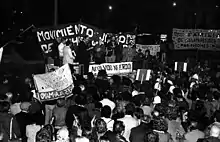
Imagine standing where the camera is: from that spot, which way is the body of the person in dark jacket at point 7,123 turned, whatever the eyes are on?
away from the camera

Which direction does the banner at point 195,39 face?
toward the camera

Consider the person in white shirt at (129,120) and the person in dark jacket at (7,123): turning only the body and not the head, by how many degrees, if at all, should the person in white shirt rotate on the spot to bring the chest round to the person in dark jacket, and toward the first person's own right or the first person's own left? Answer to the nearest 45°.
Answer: approximately 90° to the first person's own left

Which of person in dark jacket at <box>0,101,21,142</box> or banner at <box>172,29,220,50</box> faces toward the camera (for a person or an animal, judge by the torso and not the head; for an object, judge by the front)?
the banner

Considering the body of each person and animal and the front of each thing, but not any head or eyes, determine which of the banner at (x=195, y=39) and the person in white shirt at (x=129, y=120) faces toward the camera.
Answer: the banner

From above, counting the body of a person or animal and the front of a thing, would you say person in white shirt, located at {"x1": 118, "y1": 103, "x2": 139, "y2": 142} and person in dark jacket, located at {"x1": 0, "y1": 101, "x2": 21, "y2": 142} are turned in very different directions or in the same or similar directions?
same or similar directions

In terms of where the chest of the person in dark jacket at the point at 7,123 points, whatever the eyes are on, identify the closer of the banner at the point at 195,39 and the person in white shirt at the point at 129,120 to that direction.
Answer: the banner

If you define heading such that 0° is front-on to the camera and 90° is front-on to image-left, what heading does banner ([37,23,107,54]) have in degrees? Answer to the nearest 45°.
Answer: approximately 0°

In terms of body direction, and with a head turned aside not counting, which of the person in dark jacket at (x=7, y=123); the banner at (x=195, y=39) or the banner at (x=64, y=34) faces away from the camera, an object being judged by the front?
the person in dark jacket

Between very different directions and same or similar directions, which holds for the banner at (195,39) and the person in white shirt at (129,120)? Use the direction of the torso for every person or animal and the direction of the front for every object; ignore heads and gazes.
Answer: very different directions

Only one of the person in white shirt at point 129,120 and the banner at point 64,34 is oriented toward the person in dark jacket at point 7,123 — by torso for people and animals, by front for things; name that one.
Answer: the banner

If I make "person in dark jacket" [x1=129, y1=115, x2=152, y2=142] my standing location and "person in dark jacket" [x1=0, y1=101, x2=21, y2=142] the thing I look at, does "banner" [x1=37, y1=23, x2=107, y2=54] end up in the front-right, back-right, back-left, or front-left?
front-right

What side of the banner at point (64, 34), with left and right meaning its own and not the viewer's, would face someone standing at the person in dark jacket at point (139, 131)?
front

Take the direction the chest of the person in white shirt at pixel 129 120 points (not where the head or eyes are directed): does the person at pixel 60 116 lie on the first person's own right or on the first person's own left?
on the first person's own left

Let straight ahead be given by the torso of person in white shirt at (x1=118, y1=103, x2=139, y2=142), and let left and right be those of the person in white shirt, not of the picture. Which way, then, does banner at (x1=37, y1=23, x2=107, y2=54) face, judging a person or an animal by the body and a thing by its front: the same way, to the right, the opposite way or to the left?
the opposite way

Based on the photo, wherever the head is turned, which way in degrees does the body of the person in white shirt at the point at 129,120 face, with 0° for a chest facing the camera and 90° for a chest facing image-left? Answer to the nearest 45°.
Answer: approximately 180°

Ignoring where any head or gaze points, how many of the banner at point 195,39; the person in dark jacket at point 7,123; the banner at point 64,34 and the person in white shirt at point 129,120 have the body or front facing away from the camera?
2

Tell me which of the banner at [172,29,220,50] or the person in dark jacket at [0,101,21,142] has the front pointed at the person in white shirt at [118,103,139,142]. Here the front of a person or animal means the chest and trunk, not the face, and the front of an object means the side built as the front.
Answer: the banner
